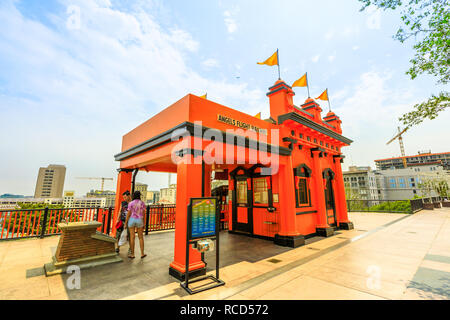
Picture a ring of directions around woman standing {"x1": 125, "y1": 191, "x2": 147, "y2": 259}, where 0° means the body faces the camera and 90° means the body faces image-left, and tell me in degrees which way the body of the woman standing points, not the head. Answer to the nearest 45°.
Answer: approximately 180°

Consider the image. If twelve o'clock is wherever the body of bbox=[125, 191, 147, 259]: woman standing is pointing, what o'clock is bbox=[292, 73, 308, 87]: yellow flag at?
The yellow flag is roughly at 3 o'clock from the woman standing.

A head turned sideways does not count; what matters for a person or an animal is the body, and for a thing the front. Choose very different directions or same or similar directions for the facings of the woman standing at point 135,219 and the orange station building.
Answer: very different directions

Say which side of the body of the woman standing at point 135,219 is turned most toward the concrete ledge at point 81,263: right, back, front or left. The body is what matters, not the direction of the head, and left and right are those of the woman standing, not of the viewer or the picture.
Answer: left

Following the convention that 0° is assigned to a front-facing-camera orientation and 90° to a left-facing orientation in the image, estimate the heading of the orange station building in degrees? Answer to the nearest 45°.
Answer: approximately 315°

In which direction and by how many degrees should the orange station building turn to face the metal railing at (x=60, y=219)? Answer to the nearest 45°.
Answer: approximately 135° to its right

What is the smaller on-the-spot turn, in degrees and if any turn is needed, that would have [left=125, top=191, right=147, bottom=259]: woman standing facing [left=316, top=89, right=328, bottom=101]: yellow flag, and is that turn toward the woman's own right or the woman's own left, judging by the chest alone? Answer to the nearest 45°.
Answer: approximately 90° to the woman's own right
